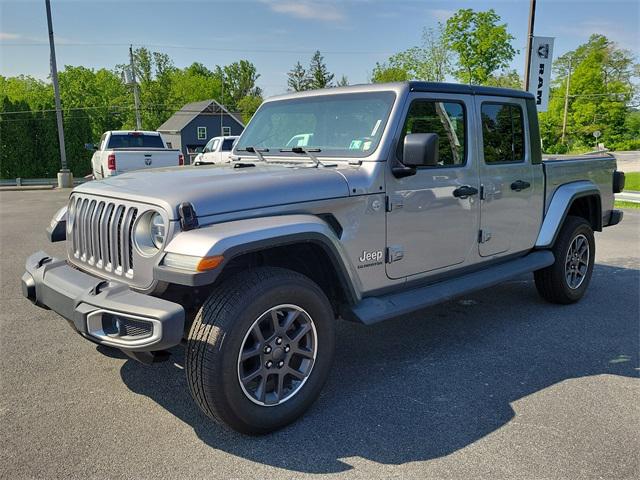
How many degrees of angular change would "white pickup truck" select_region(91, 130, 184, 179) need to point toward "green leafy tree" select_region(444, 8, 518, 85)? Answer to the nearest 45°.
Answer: approximately 45° to its right

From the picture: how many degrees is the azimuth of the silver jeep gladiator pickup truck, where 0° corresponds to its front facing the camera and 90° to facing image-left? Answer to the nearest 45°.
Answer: approximately 45°

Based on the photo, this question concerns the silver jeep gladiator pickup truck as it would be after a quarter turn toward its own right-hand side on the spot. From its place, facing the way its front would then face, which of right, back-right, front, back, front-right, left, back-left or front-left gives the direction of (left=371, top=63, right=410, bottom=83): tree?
front-right

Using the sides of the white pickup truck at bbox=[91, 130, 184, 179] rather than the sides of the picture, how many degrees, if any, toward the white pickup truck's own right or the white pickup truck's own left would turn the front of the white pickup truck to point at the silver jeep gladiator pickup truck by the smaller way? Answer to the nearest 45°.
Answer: approximately 180°

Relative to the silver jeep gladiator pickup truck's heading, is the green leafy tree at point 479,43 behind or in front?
behind

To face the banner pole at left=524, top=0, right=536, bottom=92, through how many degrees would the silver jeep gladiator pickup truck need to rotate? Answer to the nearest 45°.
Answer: approximately 180°

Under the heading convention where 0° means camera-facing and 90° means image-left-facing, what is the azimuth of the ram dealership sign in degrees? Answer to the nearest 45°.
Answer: approximately 0°

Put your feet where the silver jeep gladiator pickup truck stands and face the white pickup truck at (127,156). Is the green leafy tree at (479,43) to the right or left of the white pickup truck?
right

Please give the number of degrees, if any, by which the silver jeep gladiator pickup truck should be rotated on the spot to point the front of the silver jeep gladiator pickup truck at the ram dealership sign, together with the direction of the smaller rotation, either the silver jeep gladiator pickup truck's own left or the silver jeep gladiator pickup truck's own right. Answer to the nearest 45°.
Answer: approximately 180°

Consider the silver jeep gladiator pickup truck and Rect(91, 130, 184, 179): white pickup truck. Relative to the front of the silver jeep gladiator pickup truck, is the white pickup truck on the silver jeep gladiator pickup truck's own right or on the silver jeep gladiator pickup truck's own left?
on the silver jeep gladiator pickup truck's own right

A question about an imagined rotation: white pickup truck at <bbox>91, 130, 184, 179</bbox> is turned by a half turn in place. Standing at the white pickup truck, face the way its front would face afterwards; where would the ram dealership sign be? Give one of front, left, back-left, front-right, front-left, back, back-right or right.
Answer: left

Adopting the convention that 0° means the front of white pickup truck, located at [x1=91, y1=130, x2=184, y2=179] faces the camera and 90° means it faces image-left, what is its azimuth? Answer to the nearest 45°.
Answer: approximately 180°

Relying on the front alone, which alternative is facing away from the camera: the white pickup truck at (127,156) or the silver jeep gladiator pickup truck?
the white pickup truck
